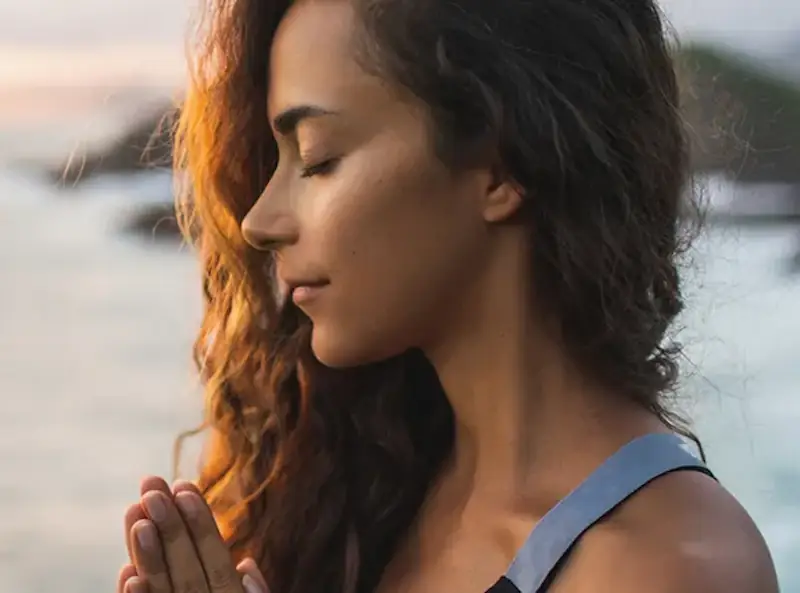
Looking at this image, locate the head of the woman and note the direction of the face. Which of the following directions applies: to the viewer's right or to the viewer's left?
to the viewer's left

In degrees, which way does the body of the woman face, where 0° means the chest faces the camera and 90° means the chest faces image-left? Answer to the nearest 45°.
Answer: approximately 45°

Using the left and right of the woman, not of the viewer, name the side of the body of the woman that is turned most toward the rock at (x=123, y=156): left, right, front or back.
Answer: right
